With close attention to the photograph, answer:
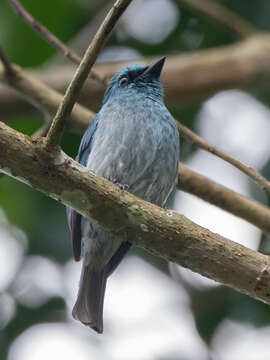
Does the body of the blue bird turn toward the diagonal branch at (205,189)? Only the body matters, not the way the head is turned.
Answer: no

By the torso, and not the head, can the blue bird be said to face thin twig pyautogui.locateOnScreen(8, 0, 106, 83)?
no

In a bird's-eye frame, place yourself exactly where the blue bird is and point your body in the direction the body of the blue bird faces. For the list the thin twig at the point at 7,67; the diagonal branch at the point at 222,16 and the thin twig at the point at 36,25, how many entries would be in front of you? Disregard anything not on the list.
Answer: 0

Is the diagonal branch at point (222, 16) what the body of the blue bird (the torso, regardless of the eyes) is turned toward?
no

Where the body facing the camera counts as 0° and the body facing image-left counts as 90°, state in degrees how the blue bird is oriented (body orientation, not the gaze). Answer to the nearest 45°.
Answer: approximately 315°
